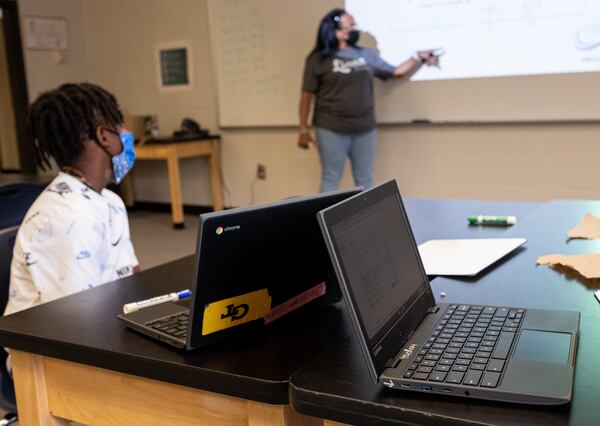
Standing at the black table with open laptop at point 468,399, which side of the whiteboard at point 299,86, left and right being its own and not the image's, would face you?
front

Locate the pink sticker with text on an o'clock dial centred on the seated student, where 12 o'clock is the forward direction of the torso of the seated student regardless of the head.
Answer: The pink sticker with text is roughly at 2 o'clock from the seated student.

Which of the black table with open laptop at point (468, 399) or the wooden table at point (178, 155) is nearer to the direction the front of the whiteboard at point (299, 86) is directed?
the black table with open laptop

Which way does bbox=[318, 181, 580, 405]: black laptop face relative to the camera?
to the viewer's right

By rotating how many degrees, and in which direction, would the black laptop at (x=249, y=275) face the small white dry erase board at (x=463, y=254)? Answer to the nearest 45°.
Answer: approximately 90° to its right

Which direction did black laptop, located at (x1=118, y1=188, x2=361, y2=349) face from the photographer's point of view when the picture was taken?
facing away from the viewer and to the left of the viewer

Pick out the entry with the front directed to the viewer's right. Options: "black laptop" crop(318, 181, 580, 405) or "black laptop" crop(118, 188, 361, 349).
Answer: "black laptop" crop(318, 181, 580, 405)

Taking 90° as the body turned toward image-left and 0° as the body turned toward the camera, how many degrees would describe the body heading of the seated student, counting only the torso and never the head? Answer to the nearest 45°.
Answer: approximately 270°

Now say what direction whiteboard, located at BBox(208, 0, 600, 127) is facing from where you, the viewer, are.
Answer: facing the viewer

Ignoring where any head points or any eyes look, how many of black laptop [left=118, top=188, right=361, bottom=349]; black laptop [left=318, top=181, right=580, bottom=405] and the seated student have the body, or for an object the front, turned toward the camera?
0
